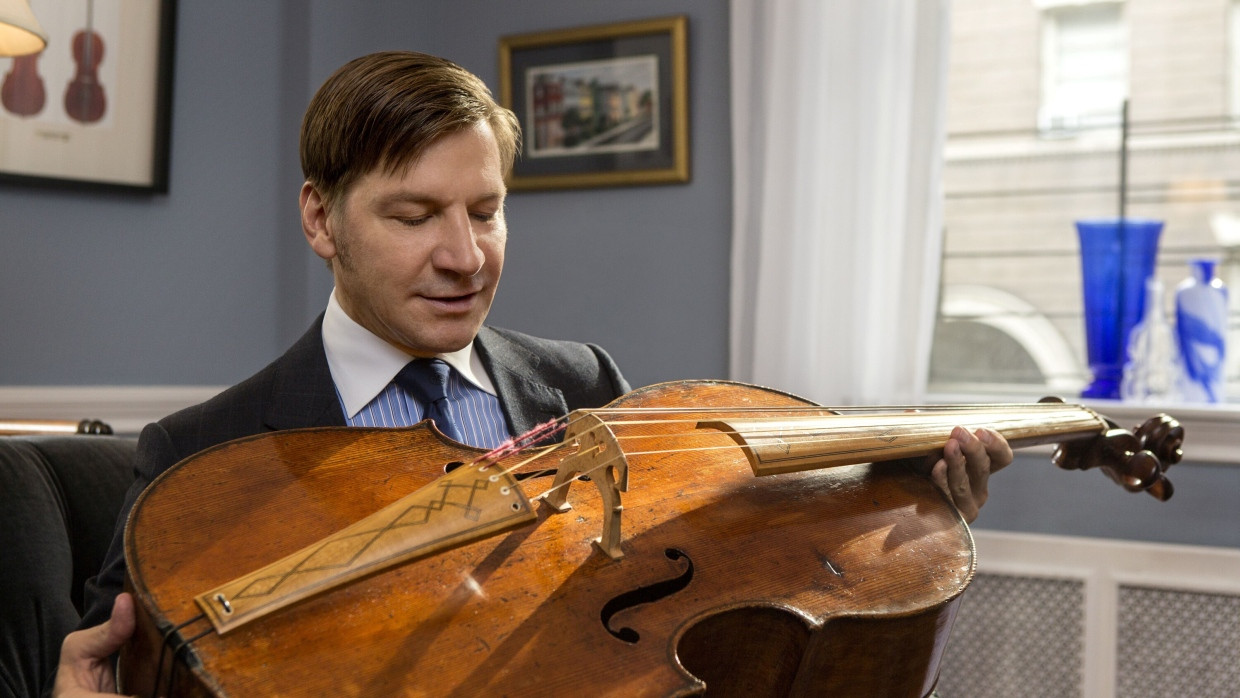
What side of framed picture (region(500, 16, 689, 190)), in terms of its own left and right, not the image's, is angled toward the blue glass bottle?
left

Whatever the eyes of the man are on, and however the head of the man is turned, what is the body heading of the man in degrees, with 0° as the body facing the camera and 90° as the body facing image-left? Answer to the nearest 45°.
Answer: approximately 315°

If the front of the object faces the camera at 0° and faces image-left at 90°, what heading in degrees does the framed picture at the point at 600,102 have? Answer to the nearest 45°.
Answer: approximately 45°

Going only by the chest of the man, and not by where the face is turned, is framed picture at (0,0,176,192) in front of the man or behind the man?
behind

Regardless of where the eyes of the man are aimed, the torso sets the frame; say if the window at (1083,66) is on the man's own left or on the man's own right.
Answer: on the man's own left
